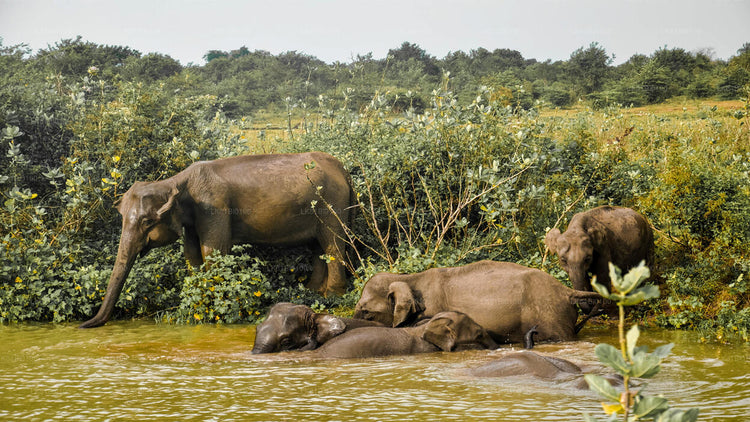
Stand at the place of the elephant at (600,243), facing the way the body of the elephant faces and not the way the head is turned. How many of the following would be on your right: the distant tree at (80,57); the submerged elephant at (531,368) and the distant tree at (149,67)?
2

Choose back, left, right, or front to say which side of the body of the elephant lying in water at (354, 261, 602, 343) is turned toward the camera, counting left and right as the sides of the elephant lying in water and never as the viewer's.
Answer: left

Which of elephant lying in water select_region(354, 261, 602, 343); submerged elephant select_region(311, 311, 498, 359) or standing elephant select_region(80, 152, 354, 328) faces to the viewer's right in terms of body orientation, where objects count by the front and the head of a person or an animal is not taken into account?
the submerged elephant

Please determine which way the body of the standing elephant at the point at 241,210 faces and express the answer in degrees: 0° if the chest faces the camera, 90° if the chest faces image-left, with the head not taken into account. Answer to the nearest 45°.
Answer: approximately 90°

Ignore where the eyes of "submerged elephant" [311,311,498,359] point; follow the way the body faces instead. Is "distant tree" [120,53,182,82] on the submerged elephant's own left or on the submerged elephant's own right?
on the submerged elephant's own left

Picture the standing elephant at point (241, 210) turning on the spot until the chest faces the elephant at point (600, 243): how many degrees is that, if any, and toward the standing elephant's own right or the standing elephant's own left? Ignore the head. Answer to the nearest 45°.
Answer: approximately 135° to the standing elephant's own left

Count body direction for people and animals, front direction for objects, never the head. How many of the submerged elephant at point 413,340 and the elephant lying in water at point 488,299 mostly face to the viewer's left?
1

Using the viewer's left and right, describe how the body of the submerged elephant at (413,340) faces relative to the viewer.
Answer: facing to the right of the viewer

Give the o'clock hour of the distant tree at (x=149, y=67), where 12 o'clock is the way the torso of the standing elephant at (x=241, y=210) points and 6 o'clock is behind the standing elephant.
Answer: The distant tree is roughly at 3 o'clock from the standing elephant.

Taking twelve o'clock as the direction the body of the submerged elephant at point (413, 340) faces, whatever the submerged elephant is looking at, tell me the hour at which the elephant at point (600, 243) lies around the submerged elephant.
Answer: The elephant is roughly at 11 o'clock from the submerged elephant.

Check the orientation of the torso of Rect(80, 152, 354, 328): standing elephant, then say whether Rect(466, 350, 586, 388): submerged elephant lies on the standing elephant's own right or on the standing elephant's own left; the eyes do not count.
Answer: on the standing elephant's own left

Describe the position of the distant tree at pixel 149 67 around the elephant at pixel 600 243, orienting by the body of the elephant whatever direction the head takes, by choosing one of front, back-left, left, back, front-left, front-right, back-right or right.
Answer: right

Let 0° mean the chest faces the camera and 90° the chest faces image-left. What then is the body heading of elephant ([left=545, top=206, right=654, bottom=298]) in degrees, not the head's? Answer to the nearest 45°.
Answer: approximately 45°

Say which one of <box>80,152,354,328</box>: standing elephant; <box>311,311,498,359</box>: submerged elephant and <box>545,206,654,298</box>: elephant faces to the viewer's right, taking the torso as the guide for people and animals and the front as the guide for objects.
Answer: the submerged elephant

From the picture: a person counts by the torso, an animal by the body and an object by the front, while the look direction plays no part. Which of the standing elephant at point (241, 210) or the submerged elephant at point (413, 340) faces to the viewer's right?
the submerged elephant

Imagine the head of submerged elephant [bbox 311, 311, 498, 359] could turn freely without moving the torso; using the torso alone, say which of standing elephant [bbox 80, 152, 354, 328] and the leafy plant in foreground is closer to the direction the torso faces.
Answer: the leafy plant in foreground

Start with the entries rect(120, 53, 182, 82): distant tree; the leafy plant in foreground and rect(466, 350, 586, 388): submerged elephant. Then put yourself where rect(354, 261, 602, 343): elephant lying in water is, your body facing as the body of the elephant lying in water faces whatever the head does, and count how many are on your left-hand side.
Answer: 2
